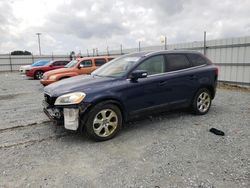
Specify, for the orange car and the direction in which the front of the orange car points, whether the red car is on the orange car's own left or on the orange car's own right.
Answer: on the orange car's own right

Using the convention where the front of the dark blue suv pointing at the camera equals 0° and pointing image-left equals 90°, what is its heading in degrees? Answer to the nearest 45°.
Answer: approximately 45°

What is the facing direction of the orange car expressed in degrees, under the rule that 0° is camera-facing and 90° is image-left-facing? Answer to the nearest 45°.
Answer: approximately 45°

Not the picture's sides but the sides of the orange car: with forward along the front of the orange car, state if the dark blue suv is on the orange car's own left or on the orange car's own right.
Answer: on the orange car's own left

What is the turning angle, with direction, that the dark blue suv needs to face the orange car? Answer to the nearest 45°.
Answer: approximately 90° to its right

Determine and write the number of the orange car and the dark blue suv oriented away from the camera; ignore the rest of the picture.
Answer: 0
